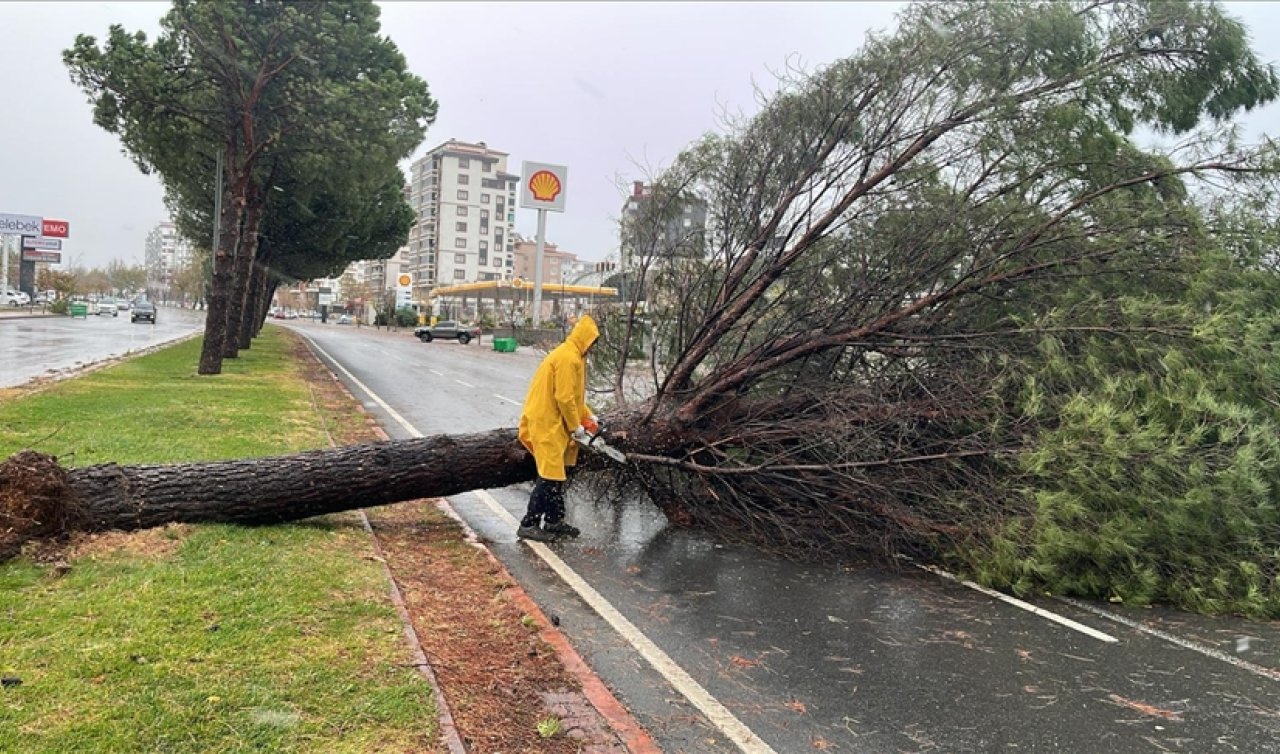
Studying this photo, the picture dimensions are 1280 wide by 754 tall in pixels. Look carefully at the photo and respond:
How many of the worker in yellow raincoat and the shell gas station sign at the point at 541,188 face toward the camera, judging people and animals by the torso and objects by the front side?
1

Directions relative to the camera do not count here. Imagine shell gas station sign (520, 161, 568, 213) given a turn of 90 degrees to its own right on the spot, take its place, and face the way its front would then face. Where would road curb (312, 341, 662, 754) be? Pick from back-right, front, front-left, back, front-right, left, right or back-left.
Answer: left

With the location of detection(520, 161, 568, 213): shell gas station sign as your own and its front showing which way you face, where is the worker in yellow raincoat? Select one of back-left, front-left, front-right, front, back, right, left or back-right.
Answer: front

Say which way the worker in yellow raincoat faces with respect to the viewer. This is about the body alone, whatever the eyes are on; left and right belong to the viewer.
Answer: facing to the right of the viewer

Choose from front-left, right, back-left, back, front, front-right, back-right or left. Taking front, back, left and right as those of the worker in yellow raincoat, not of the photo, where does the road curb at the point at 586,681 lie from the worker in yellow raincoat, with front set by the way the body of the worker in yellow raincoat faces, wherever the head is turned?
right

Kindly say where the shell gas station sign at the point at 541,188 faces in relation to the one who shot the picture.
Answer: facing the viewer

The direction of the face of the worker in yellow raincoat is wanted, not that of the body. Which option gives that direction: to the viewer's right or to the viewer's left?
to the viewer's right

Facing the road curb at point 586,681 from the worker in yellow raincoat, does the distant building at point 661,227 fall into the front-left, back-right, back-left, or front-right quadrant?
back-left

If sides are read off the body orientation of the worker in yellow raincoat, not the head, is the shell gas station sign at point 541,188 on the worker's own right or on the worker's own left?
on the worker's own left

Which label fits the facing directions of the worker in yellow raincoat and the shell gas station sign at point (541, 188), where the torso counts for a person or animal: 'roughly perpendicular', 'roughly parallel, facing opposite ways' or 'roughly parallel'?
roughly perpendicular

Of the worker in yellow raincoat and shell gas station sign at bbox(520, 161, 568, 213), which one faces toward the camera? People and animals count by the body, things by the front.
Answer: the shell gas station sign

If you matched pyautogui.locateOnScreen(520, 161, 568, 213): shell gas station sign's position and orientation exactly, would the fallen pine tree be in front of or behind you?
in front
